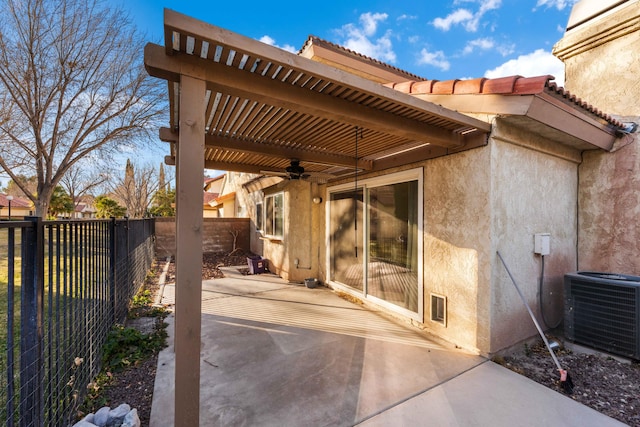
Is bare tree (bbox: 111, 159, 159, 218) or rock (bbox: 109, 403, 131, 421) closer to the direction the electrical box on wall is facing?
the rock

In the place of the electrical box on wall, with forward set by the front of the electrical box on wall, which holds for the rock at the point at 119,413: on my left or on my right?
on my right

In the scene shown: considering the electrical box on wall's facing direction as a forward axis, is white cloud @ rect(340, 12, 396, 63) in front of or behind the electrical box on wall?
behind

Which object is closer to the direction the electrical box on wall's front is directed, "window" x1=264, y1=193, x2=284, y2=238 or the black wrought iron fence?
the black wrought iron fence

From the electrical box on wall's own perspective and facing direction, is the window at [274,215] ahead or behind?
behind

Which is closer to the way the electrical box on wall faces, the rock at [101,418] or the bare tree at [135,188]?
the rock

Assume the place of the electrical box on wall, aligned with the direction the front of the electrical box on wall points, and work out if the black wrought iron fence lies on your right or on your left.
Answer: on your right

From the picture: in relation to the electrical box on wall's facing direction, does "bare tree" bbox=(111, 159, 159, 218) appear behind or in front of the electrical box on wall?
behind
